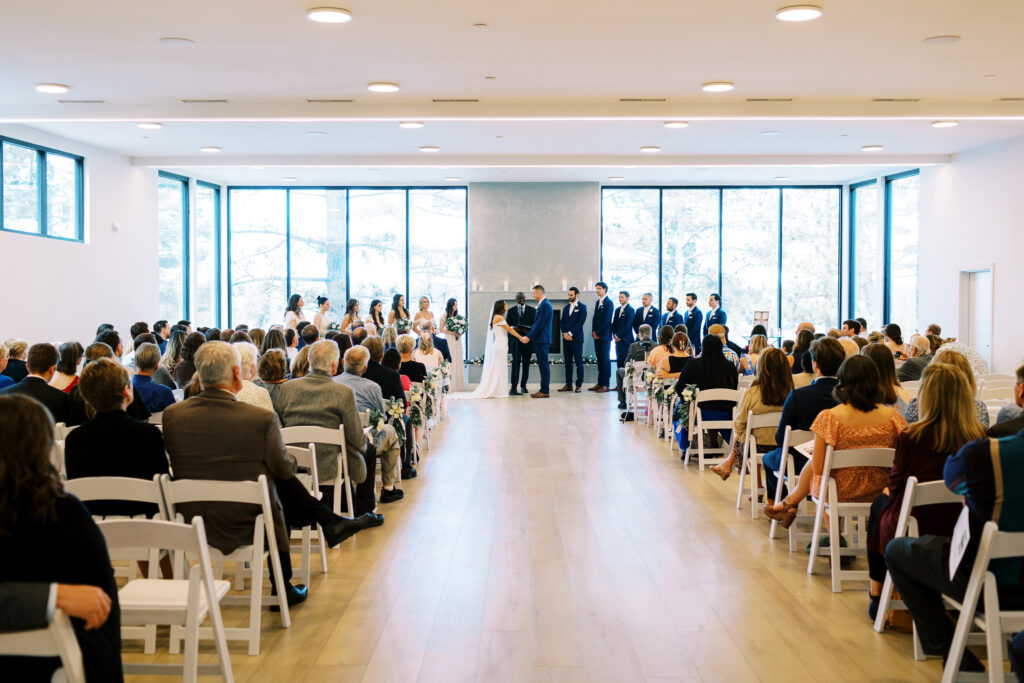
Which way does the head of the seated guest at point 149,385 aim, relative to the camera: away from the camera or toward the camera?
away from the camera

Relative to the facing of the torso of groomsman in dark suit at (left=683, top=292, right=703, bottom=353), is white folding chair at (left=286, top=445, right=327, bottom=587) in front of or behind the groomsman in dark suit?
in front

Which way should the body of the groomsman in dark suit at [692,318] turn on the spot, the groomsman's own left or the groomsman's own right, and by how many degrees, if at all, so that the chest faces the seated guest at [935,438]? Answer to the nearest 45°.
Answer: approximately 45° to the groomsman's own left

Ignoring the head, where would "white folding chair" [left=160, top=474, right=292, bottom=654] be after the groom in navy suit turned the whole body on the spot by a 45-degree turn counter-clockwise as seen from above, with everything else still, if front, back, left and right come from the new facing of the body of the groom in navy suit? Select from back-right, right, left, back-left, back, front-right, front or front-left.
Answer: front-left

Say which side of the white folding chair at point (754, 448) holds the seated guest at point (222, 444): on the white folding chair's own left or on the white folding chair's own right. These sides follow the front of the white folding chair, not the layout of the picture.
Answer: on the white folding chair's own left

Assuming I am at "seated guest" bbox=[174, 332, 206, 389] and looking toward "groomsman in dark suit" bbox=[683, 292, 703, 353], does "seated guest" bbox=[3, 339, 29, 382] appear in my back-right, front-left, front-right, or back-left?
back-left

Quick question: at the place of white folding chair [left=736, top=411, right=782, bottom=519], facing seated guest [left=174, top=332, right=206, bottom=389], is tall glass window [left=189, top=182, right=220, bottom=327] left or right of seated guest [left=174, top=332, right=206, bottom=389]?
right

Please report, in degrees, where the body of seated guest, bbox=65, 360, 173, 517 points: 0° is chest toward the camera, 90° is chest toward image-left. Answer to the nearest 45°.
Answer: approximately 180°

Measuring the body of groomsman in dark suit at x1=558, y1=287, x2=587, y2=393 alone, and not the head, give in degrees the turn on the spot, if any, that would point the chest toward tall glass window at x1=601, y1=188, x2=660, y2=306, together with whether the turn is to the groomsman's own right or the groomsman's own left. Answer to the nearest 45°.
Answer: approximately 180°

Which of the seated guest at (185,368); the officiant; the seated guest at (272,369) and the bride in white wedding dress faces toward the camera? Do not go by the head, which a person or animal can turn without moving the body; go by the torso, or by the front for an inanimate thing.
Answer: the officiant

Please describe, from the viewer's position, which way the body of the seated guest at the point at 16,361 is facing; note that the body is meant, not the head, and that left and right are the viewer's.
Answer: facing away from the viewer and to the right of the viewer

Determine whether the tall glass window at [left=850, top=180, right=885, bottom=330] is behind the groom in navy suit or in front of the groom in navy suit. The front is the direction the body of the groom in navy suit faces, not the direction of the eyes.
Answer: behind

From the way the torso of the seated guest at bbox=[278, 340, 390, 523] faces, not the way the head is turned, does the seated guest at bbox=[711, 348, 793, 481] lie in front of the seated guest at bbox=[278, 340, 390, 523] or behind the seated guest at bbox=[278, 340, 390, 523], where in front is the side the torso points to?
in front

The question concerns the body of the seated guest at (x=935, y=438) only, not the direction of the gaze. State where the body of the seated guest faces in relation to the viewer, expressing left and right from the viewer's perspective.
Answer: facing away from the viewer and to the left of the viewer

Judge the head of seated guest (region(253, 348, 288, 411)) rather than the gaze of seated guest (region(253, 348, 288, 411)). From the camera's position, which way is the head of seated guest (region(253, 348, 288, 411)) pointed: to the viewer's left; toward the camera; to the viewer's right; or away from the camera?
away from the camera

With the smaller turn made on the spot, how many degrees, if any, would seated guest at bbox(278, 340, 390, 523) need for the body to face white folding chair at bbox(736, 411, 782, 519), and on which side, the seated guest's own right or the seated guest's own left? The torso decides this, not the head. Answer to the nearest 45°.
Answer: approximately 45° to the seated guest's own right
